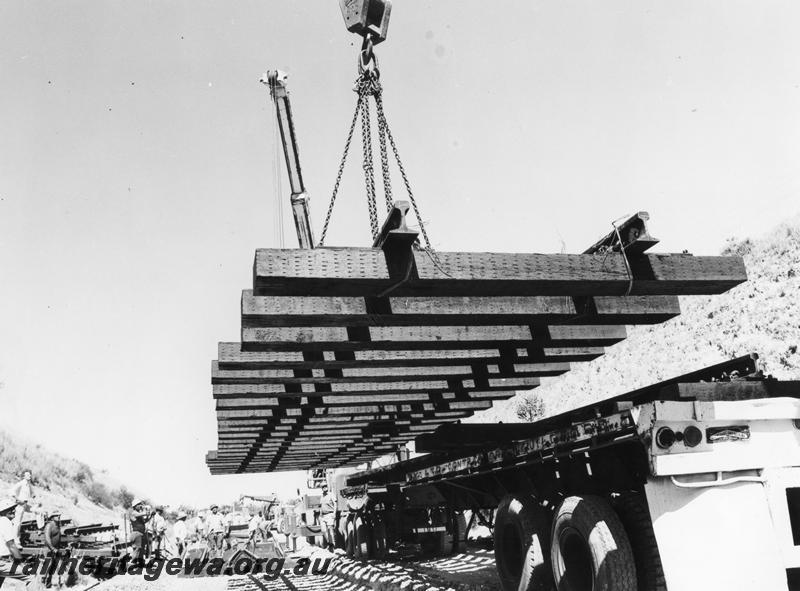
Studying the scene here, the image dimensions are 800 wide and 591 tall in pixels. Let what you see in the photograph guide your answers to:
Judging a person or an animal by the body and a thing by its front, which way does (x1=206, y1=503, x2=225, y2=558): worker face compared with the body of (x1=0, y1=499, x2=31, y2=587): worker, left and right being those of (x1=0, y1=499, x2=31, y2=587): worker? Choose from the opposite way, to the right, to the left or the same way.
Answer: to the right

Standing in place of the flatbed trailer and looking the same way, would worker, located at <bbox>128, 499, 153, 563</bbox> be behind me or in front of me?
in front

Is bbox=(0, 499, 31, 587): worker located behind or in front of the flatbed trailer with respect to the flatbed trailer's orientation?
in front

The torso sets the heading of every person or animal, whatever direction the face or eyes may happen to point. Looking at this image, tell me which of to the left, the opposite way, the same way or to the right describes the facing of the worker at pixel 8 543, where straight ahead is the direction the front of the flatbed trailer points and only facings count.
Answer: to the right

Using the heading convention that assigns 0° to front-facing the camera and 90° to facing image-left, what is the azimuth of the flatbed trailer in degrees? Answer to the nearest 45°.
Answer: approximately 135°

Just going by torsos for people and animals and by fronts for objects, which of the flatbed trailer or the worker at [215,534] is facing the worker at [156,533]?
the flatbed trailer

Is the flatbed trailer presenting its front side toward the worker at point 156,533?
yes

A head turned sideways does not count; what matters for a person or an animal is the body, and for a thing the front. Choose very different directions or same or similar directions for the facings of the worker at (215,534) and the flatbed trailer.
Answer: very different directions

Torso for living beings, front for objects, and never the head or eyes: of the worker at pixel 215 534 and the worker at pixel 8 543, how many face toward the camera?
1

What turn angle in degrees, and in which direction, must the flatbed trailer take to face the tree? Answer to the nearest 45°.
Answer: approximately 45° to its right

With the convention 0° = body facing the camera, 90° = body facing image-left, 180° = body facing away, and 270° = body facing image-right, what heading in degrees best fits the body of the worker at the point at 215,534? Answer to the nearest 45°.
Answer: approximately 0°

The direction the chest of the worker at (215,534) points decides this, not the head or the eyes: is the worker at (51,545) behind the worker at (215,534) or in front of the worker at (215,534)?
in front

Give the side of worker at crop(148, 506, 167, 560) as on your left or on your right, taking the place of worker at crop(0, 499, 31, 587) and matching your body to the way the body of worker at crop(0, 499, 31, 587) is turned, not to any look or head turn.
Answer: on your left

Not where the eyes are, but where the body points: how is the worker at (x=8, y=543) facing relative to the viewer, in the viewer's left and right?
facing to the right of the viewer
